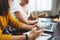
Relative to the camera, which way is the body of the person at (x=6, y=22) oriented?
to the viewer's right
